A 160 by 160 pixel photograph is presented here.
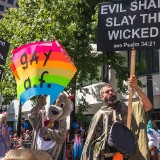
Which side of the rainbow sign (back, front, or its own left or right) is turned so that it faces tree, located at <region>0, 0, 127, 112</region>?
back

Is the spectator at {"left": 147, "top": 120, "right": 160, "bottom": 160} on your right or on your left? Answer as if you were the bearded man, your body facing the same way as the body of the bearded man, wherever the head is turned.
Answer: on your left

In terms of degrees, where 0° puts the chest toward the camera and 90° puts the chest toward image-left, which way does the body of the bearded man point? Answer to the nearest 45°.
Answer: approximately 315°
